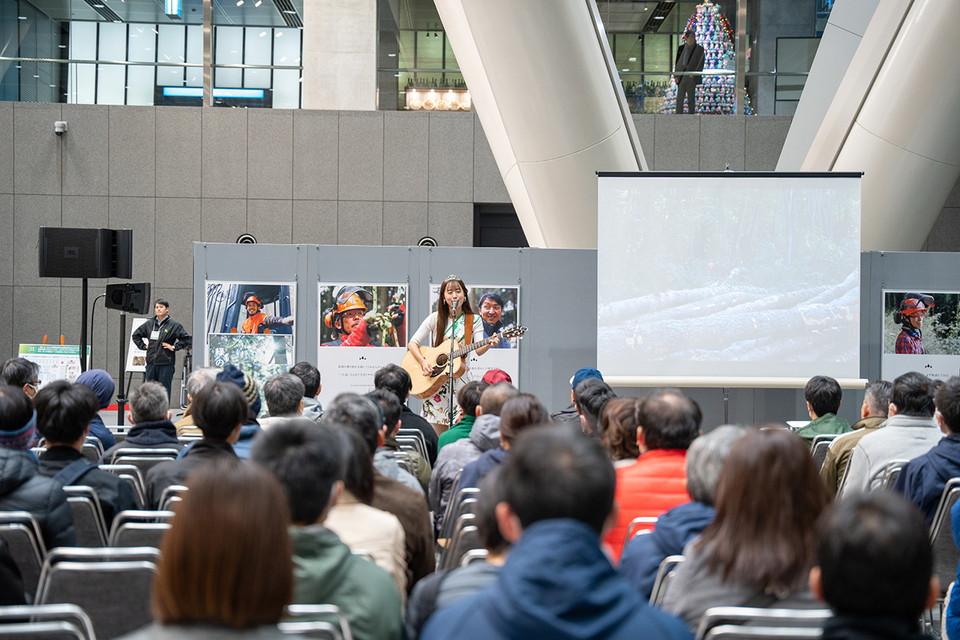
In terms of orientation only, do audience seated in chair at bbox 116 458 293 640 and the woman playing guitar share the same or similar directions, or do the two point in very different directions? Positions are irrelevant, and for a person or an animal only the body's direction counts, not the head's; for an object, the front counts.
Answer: very different directions

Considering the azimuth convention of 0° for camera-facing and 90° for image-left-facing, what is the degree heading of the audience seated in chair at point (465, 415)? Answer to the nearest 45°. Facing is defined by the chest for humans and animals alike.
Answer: approximately 180°

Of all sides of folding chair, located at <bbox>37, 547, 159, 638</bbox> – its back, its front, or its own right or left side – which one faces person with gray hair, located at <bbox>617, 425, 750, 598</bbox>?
right

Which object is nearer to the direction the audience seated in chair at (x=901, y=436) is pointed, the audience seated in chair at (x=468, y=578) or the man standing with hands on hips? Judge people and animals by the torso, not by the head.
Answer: the man standing with hands on hips

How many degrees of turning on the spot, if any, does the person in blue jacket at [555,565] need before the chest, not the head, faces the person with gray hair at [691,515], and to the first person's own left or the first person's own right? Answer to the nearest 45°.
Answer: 0° — they already face them

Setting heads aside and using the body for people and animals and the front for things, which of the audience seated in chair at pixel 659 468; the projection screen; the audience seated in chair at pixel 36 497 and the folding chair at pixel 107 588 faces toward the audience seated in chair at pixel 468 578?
the projection screen

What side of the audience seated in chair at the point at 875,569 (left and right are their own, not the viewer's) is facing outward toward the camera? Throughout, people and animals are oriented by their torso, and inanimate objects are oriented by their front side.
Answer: back

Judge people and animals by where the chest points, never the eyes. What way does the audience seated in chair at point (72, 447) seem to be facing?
away from the camera

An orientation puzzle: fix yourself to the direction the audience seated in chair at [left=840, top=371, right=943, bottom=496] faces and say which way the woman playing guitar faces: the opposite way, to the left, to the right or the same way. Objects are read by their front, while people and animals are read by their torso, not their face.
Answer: the opposite way

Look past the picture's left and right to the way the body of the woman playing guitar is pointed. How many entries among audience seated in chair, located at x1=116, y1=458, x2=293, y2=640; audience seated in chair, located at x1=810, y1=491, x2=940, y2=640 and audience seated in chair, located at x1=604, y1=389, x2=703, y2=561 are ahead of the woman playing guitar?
3

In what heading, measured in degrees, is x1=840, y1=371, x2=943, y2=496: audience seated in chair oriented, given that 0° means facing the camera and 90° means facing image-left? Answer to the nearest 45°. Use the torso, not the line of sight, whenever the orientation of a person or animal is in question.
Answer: approximately 135°

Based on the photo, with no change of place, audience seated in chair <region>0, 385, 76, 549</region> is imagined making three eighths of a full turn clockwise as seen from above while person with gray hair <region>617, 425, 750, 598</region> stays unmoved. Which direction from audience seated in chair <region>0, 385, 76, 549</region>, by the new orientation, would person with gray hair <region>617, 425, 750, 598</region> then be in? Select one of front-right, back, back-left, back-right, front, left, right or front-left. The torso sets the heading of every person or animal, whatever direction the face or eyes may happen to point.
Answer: front

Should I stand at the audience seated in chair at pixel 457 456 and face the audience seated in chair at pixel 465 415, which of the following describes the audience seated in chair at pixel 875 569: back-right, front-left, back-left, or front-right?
back-right

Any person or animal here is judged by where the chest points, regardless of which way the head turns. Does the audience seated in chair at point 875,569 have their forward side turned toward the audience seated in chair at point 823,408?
yes

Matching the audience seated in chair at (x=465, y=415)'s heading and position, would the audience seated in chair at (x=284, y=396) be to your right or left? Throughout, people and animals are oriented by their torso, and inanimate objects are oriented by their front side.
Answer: on your left

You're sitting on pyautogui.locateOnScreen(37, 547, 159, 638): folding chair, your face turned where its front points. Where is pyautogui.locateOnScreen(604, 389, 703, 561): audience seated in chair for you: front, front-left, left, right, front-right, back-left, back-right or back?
right

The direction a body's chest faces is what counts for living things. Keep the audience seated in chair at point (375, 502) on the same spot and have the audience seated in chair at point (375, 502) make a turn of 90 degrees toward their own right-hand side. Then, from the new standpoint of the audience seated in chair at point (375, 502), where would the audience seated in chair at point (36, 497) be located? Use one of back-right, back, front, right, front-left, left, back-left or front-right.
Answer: back

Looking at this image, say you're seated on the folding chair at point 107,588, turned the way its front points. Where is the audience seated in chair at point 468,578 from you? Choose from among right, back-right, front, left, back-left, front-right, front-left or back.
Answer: back-right
